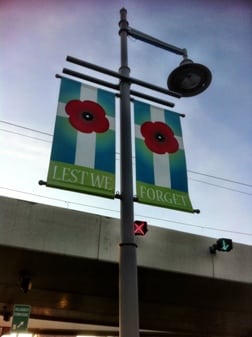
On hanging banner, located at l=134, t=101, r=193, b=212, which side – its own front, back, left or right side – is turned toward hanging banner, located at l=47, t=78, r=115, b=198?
right

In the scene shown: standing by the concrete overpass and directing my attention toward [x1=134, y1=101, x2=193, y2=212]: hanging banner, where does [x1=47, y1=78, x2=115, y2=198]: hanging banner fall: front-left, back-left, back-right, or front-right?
front-right

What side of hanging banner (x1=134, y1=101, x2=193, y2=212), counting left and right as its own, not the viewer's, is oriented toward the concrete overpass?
back

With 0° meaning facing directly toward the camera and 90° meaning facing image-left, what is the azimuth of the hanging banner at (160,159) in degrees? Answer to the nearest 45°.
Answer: approximately 315°

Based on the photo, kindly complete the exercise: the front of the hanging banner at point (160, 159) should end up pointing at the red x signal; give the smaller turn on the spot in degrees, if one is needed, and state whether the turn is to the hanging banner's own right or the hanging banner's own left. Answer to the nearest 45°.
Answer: approximately 180°
